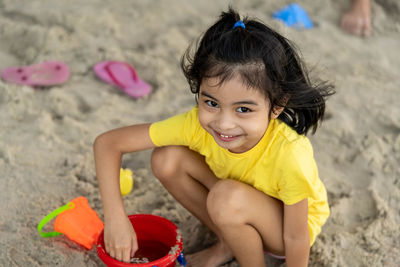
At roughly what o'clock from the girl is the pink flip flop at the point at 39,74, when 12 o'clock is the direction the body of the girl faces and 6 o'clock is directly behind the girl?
The pink flip flop is roughly at 3 o'clock from the girl.

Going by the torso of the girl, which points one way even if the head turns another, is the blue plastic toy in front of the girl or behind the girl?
behind
